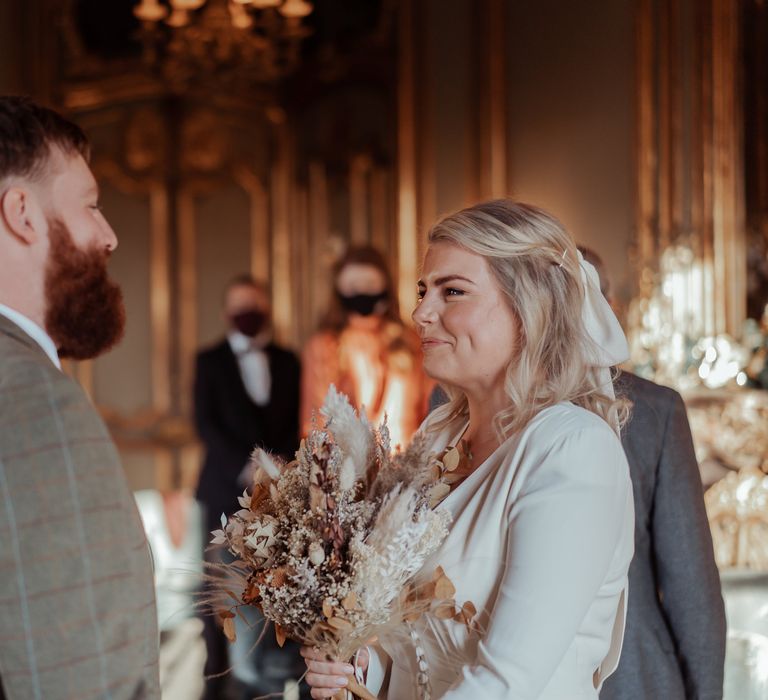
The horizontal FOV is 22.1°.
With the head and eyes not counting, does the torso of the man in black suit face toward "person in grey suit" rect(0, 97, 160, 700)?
yes

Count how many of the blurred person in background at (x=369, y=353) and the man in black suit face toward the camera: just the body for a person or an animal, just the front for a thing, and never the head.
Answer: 2

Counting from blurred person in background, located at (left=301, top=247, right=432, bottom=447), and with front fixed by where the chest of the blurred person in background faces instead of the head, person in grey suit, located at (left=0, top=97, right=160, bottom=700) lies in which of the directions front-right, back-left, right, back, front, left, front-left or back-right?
front

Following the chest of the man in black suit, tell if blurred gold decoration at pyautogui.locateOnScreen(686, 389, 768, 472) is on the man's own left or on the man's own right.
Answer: on the man's own left

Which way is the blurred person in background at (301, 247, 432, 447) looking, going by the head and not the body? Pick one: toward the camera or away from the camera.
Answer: toward the camera

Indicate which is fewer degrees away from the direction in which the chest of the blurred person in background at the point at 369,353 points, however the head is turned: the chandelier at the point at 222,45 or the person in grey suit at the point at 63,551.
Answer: the person in grey suit

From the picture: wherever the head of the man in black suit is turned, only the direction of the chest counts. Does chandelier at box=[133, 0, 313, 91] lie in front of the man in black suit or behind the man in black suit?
behind

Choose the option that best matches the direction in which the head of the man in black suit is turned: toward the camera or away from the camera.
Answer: toward the camera

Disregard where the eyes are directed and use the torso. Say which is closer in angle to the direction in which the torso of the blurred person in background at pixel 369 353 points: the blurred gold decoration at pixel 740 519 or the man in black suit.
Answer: the blurred gold decoration

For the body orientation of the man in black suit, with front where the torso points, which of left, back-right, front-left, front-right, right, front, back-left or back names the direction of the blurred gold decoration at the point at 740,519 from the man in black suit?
front-left

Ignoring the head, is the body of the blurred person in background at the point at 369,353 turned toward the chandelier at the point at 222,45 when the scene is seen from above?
no

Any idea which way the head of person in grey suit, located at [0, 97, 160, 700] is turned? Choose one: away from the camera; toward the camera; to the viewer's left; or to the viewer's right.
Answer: to the viewer's right

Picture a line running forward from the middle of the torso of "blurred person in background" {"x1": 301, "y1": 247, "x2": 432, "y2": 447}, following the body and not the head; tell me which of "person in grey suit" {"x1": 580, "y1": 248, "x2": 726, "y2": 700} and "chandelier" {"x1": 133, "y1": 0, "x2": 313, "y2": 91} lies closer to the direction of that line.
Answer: the person in grey suit

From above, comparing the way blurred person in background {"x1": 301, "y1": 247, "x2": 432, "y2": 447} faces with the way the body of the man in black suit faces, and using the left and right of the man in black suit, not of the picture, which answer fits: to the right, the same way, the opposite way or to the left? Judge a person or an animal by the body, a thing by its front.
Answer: the same way

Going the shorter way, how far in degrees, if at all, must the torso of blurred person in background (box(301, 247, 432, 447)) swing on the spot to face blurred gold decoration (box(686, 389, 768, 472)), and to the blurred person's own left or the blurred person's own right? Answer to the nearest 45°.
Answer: approximately 90° to the blurred person's own left

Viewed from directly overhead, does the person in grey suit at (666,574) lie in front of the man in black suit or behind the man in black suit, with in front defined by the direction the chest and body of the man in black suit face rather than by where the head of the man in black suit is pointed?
in front

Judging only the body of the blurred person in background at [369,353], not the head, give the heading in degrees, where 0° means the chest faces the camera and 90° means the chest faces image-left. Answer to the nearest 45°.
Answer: approximately 0°

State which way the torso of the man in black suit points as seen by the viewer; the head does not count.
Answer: toward the camera
